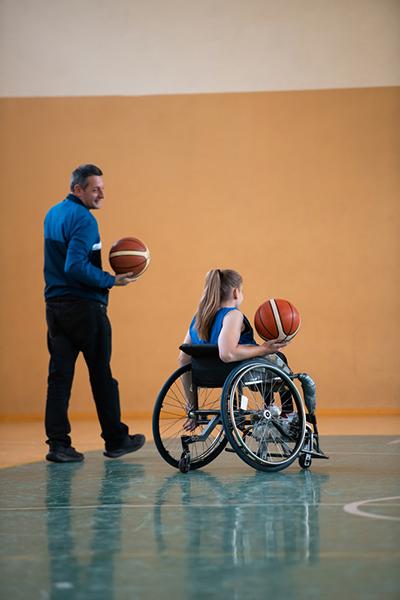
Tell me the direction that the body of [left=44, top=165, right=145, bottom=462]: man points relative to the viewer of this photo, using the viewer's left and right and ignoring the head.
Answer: facing away from the viewer and to the right of the viewer
